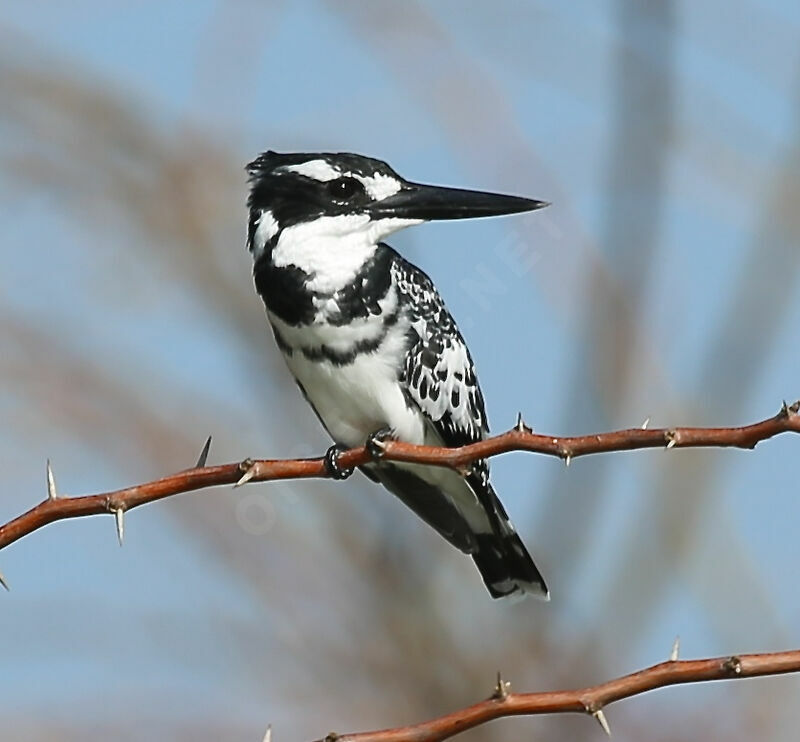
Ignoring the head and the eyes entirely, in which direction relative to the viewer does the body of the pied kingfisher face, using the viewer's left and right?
facing the viewer and to the left of the viewer
